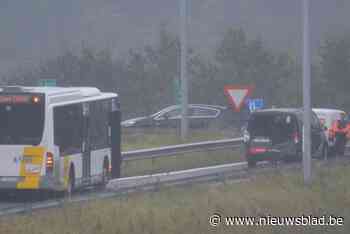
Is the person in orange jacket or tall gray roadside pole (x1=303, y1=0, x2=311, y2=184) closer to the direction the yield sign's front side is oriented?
the tall gray roadside pole

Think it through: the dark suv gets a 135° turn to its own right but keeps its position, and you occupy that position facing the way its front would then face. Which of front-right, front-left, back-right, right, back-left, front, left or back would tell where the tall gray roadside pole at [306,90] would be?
front

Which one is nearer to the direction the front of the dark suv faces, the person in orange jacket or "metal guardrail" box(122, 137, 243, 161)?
the person in orange jacket

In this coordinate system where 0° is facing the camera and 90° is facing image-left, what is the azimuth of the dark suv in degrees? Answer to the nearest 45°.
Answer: approximately 225°

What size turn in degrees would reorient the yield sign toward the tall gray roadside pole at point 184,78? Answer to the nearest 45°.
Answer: approximately 135° to its right

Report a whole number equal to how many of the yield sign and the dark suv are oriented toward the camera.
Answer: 1
